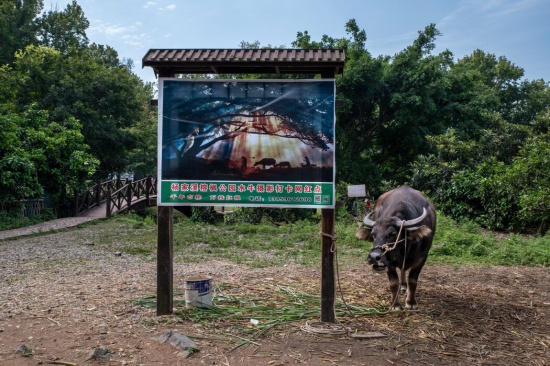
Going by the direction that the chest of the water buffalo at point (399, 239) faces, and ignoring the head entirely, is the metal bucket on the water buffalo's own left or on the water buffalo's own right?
on the water buffalo's own right

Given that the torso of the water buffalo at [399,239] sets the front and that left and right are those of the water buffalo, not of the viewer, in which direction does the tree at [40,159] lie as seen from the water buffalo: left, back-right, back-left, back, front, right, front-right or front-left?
back-right

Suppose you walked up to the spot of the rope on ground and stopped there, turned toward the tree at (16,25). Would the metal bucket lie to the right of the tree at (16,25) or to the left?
left

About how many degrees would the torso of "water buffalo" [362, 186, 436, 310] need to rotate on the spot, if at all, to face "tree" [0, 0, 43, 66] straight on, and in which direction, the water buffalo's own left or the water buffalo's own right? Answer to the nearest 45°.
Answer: approximately 135° to the water buffalo's own right

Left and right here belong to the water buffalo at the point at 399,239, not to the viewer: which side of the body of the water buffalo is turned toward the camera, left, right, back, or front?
front

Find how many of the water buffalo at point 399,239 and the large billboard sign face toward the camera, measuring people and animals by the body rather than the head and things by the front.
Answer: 2
